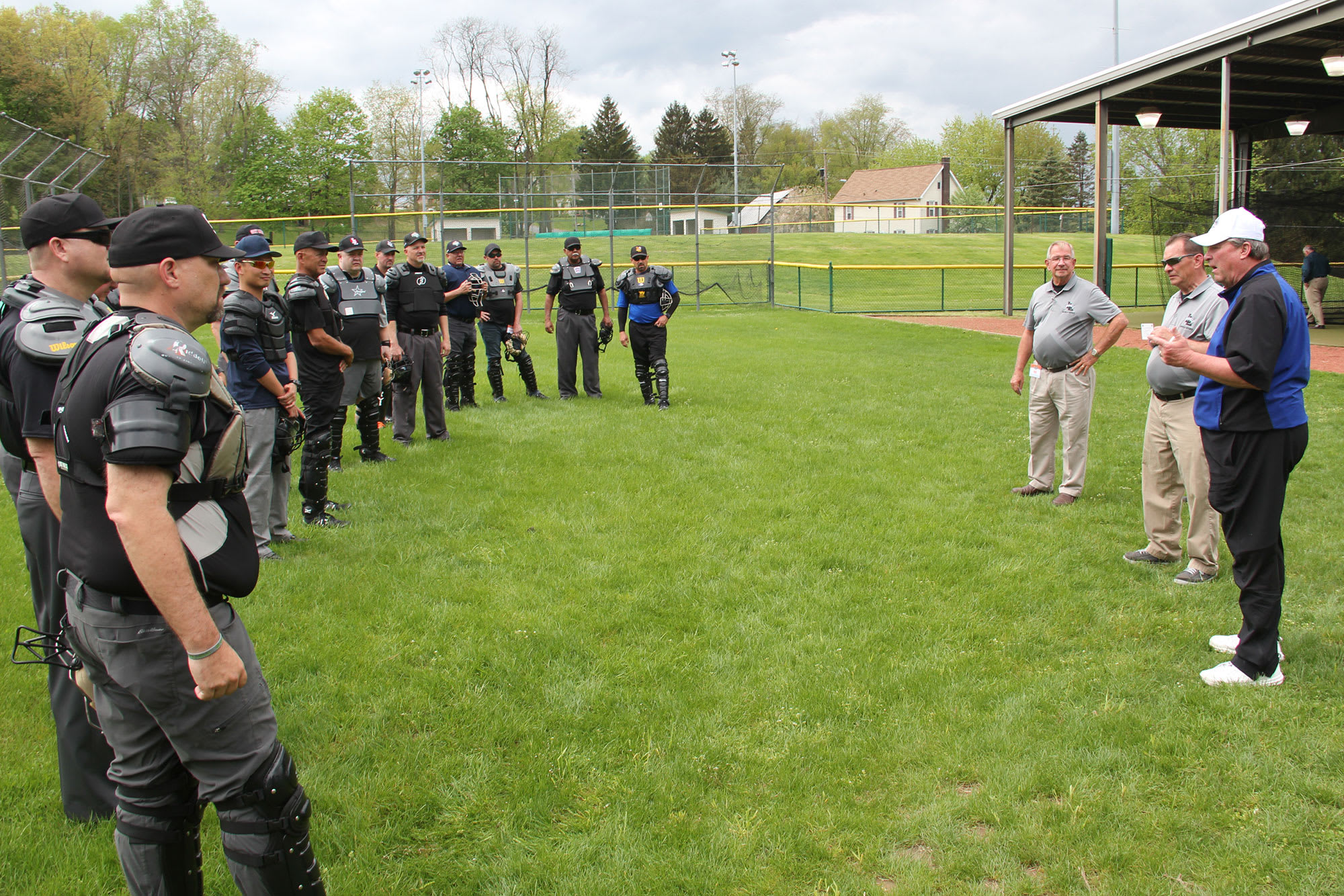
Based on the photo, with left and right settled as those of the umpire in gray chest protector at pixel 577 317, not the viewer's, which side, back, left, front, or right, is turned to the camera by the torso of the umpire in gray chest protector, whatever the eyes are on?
front

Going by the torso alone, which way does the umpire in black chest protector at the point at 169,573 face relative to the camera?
to the viewer's right

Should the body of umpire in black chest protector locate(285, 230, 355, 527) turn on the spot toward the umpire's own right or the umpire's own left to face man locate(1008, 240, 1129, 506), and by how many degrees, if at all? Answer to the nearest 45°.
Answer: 0° — they already face them

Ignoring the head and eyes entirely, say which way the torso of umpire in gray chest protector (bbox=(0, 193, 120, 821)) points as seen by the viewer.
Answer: to the viewer's right

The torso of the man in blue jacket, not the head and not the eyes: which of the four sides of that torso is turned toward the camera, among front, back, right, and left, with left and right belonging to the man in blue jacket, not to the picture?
left

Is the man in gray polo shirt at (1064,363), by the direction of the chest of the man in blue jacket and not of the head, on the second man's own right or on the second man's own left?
on the second man's own right

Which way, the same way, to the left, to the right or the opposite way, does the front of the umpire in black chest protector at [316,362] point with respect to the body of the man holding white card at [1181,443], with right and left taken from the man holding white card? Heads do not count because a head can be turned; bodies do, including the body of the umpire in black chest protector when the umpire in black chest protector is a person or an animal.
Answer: the opposite way

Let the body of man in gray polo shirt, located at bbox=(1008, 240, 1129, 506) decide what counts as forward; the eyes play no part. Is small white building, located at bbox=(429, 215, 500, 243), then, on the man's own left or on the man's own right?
on the man's own right

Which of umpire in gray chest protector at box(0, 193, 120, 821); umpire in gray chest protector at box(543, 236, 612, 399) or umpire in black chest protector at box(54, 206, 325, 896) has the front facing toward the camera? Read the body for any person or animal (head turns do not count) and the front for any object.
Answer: umpire in gray chest protector at box(543, 236, 612, 399)

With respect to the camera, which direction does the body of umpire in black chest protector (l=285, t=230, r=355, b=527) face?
to the viewer's right

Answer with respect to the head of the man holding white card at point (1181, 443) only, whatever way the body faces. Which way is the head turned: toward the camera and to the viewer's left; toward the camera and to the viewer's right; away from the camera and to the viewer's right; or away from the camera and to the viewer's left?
toward the camera and to the viewer's left

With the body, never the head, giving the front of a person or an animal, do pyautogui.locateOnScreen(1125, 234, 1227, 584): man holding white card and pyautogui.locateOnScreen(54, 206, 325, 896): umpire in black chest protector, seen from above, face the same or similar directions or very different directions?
very different directions
